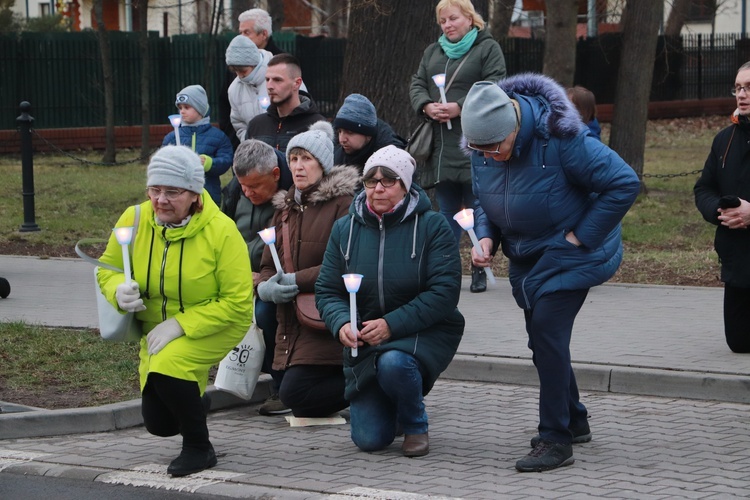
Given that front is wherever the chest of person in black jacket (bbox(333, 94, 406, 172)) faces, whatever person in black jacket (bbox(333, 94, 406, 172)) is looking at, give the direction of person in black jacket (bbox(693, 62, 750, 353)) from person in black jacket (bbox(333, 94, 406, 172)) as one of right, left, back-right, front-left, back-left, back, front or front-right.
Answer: back-left

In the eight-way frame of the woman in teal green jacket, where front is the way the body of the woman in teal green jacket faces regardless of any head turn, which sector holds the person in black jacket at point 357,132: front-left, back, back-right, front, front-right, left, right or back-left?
back

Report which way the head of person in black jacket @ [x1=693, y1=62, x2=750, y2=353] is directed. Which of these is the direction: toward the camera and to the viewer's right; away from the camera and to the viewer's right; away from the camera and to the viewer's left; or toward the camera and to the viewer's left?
toward the camera and to the viewer's left

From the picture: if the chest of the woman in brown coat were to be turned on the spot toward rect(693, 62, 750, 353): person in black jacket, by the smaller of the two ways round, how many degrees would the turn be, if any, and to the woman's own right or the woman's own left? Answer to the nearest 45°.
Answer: approximately 135° to the woman's own left

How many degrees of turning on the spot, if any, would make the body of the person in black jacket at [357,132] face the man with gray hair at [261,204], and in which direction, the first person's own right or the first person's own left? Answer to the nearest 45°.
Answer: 0° — they already face them

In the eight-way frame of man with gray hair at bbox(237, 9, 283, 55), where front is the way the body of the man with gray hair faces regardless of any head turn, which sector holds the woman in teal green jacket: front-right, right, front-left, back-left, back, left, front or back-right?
front-left

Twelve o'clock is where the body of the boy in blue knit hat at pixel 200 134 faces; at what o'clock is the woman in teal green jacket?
The woman in teal green jacket is roughly at 10 o'clock from the boy in blue knit hat.

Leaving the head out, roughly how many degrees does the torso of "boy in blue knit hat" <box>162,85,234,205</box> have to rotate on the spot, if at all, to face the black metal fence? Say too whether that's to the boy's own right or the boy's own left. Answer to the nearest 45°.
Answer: approximately 135° to the boy's own right

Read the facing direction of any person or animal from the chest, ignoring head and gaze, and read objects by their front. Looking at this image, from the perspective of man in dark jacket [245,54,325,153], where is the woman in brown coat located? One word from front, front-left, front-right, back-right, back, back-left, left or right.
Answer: front-left

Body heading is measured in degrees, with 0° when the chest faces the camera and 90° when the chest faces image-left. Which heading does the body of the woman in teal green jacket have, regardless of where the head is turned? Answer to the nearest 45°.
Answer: approximately 0°

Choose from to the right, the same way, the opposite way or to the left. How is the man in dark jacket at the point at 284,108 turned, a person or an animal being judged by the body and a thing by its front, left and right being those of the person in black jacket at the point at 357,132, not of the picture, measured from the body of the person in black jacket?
the same way

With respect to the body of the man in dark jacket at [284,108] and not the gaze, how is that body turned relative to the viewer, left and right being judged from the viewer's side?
facing the viewer and to the left of the viewer

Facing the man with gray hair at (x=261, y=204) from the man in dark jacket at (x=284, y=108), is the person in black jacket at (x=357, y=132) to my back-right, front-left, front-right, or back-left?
front-left

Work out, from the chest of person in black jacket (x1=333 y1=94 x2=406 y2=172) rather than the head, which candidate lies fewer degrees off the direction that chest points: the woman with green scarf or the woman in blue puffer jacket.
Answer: the woman in blue puffer jacket

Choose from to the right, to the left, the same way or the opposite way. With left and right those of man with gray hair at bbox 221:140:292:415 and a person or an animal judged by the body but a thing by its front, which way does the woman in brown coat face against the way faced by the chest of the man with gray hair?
the same way
